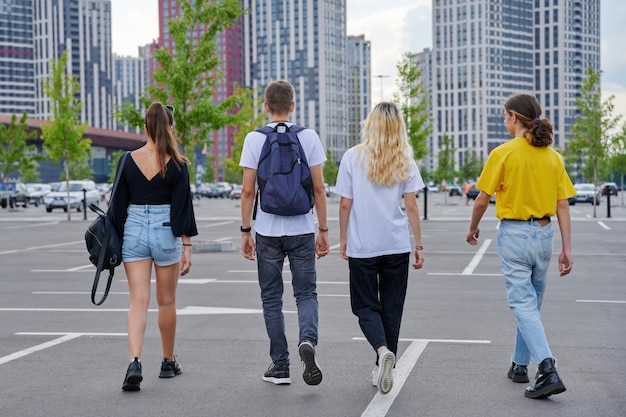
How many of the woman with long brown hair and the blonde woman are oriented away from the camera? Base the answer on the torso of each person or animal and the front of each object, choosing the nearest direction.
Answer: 2

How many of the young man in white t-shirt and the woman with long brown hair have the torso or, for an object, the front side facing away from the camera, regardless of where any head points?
2

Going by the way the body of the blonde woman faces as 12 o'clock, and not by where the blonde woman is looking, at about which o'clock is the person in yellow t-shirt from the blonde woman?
The person in yellow t-shirt is roughly at 3 o'clock from the blonde woman.

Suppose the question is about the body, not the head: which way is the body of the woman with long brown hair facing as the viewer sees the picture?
away from the camera

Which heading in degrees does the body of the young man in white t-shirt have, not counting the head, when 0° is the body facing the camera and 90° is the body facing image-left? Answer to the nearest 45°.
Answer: approximately 180°

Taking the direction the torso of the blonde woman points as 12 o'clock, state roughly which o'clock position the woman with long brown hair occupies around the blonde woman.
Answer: The woman with long brown hair is roughly at 9 o'clock from the blonde woman.

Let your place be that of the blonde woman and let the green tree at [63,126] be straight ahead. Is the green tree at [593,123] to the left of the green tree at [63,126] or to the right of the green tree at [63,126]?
right

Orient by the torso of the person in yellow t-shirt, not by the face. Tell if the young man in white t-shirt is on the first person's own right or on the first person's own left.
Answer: on the first person's own left

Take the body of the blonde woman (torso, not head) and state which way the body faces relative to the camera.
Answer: away from the camera

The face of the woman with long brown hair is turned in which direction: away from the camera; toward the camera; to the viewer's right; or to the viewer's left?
away from the camera
